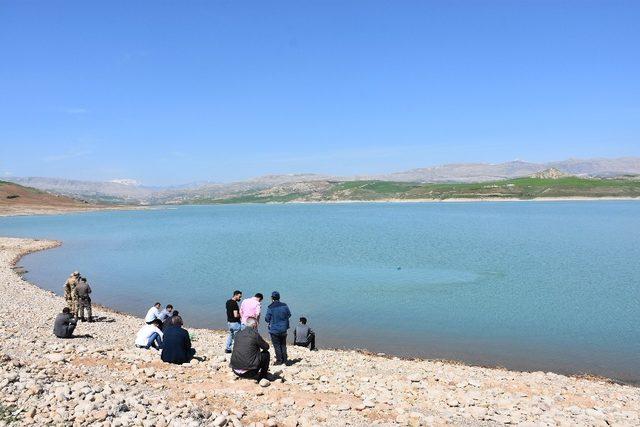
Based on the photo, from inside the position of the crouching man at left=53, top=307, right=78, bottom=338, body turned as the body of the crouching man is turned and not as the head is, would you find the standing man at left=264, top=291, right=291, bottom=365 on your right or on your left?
on your right

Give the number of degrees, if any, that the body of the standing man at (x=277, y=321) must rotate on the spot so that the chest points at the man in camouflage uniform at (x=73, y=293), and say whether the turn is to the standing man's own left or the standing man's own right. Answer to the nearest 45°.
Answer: approximately 45° to the standing man's own left

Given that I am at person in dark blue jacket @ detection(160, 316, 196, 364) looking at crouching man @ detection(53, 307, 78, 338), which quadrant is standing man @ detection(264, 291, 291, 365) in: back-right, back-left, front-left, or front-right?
back-right

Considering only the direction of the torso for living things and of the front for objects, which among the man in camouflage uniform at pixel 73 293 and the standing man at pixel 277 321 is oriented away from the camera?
the standing man

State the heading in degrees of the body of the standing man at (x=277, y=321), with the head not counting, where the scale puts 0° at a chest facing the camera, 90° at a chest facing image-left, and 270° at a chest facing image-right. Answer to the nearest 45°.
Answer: approximately 180°

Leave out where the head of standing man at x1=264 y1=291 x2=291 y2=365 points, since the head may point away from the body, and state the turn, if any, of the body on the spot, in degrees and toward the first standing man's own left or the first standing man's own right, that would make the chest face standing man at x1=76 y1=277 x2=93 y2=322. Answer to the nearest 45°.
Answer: approximately 45° to the first standing man's own left

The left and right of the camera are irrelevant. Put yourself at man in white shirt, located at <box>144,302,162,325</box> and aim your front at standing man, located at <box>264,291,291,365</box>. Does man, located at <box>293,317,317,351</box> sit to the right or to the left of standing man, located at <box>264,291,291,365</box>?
left

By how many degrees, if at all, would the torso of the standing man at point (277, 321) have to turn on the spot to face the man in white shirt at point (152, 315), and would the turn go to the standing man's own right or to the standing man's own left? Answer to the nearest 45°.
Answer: approximately 45° to the standing man's own left

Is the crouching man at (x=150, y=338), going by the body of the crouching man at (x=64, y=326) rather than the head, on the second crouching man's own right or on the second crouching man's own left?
on the second crouching man's own right

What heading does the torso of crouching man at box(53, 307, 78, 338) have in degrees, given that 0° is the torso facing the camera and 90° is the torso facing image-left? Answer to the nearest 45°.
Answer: approximately 225°

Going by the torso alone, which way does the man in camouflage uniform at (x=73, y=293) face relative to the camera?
to the viewer's right
